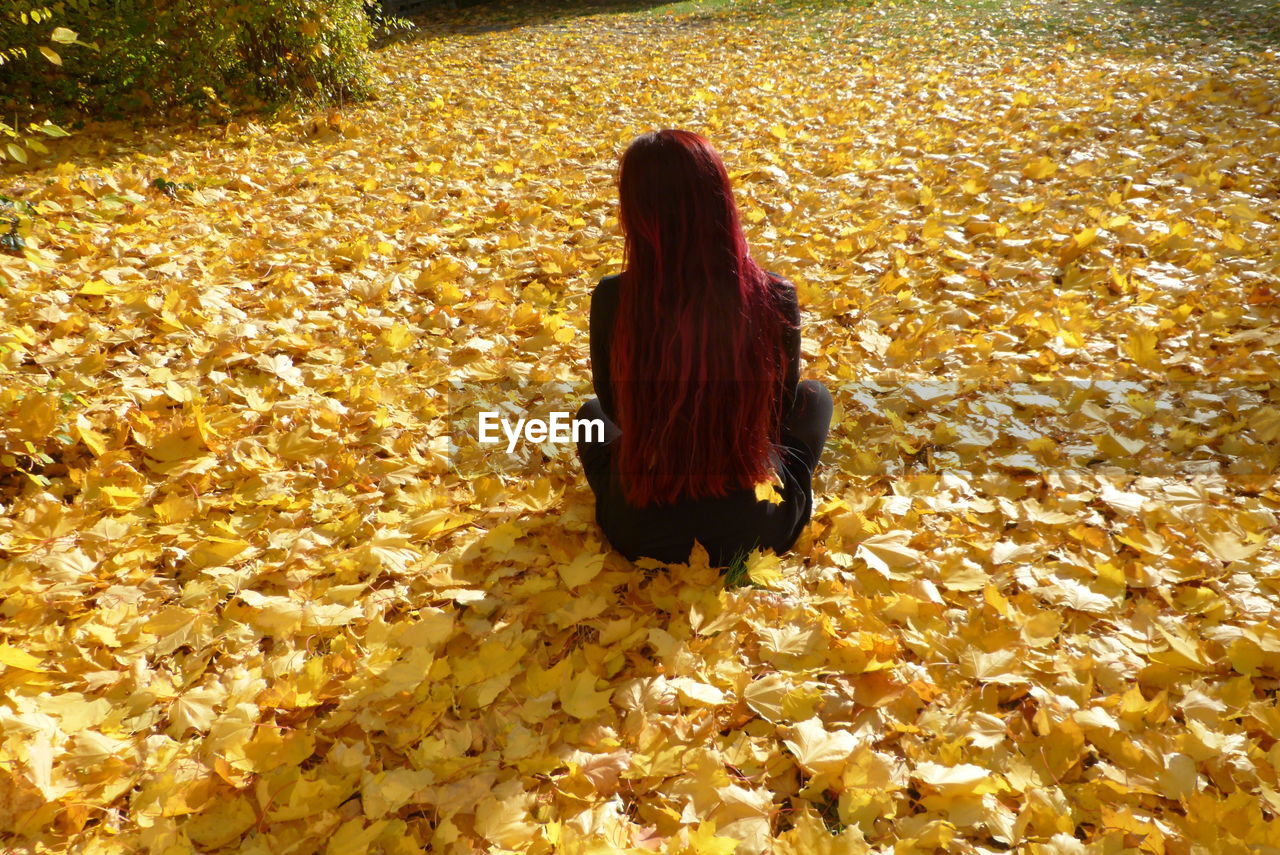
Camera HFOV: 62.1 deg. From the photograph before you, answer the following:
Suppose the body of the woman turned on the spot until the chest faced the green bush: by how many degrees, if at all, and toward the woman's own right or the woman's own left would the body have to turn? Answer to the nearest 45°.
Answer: approximately 45° to the woman's own left

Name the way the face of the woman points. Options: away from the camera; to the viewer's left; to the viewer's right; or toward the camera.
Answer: away from the camera

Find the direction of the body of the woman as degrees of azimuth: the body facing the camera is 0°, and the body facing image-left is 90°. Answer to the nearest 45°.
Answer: approximately 180°
